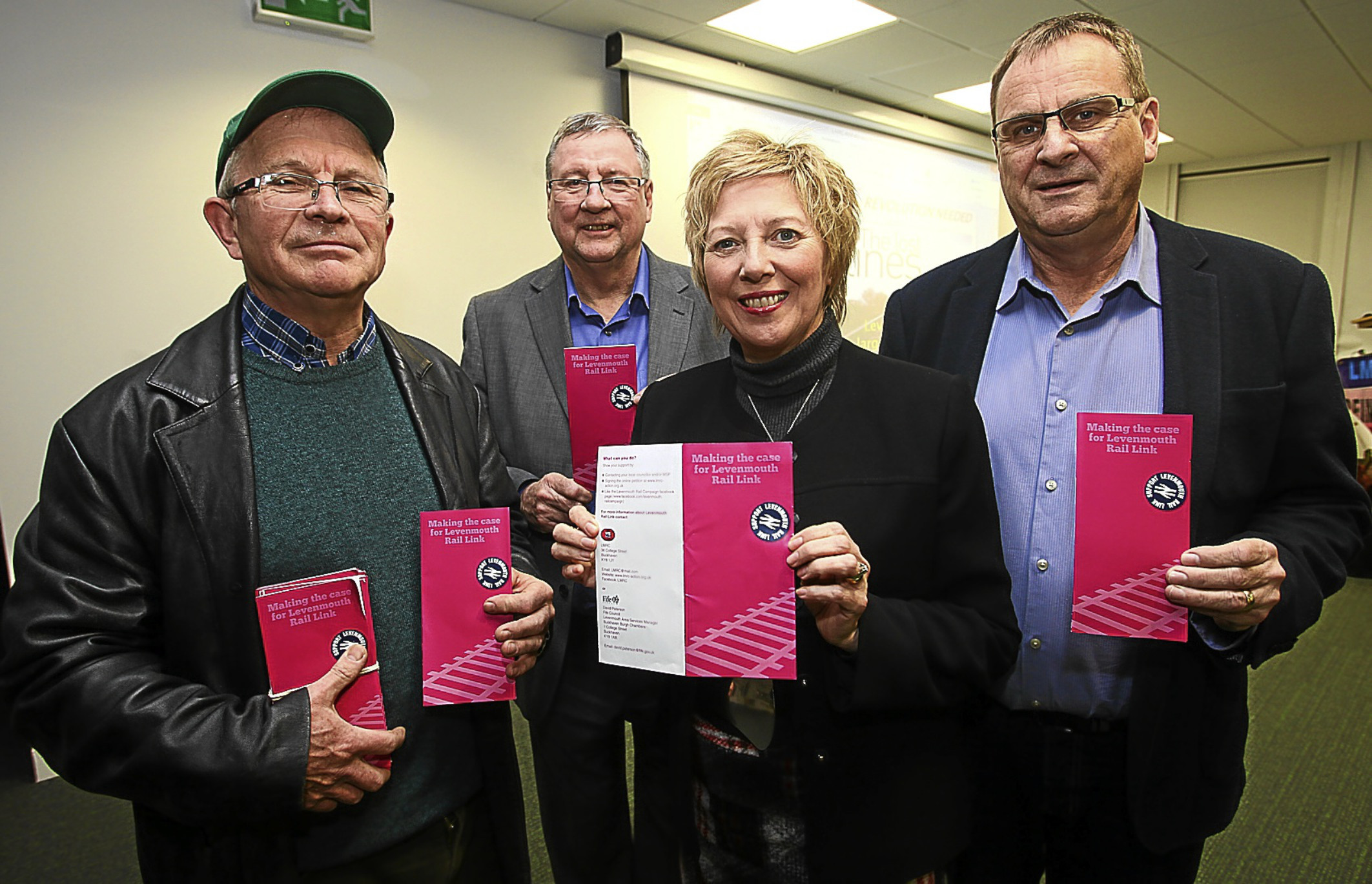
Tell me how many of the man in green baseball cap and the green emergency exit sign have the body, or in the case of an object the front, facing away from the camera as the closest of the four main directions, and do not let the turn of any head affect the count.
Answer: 0

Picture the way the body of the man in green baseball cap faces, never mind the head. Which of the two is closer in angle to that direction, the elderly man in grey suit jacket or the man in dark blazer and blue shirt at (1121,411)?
the man in dark blazer and blue shirt

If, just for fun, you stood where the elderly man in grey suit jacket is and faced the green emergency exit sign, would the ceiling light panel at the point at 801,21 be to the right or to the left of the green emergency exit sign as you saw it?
right

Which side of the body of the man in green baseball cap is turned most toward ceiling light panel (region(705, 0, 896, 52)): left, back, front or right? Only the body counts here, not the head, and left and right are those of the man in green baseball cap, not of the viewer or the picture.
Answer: left

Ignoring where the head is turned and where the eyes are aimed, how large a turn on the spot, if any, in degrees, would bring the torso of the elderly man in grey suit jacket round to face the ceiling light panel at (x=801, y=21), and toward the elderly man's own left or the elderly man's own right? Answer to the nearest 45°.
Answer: approximately 135° to the elderly man's own left

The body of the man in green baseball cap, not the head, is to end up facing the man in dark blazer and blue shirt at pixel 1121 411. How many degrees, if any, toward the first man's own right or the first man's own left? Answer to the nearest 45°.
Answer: approximately 45° to the first man's own left

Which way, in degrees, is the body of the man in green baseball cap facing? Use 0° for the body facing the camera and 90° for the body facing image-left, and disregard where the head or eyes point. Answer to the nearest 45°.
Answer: approximately 315°

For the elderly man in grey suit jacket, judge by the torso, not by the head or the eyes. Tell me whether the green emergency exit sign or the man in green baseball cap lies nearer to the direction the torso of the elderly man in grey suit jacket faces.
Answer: the man in green baseball cap

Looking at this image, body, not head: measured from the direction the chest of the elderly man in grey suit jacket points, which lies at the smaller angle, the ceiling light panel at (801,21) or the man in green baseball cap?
the man in green baseball cap

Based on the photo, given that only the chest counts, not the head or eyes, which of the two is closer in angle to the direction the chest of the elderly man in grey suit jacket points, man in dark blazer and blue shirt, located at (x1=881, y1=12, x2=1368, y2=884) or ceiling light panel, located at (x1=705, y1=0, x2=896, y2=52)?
the man in dark blazer and blue shirt

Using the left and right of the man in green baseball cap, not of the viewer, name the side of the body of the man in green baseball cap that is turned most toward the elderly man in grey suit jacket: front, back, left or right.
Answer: left

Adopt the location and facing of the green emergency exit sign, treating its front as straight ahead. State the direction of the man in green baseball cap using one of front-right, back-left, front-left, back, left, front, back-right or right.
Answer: front-right
